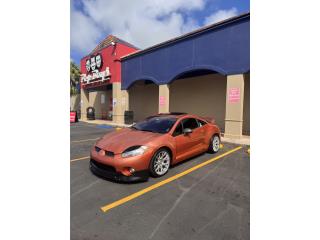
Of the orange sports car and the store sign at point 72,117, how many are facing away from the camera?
0

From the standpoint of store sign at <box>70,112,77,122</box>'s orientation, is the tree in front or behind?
behind

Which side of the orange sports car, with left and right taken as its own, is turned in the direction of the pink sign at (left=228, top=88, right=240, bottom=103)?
back

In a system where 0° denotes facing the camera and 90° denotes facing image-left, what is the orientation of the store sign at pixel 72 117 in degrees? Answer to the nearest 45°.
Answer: approximately 0°

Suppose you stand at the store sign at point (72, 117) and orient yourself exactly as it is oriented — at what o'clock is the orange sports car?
The orange sports car is roughly at 12 o'clock from the store sign.
